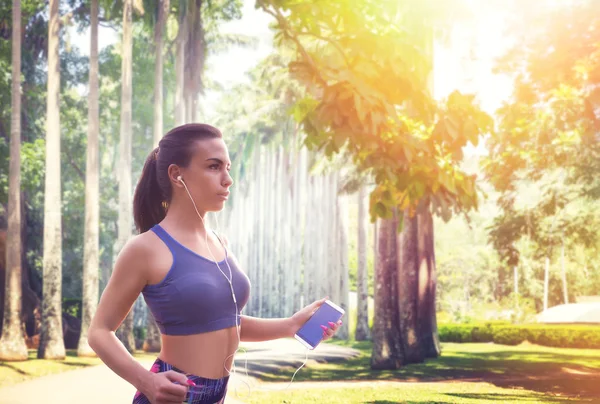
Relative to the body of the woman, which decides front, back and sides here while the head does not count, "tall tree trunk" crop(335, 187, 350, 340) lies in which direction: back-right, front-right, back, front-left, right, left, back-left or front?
back-left

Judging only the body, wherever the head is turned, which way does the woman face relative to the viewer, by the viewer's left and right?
facing the viewer and to the right of the viewer

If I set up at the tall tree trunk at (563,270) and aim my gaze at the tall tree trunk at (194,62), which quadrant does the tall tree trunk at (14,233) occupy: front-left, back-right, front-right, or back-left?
front-left

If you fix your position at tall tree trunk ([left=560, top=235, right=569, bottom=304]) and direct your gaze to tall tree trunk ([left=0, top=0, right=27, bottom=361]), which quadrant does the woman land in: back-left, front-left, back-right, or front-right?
front-left

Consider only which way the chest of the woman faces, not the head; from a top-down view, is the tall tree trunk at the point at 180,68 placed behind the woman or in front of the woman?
behind

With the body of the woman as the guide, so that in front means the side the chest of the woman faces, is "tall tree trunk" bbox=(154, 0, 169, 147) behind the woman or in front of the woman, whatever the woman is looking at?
behind

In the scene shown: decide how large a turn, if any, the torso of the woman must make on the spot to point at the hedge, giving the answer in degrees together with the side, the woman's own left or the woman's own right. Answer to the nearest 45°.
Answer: approximately 90° to the woman's own left

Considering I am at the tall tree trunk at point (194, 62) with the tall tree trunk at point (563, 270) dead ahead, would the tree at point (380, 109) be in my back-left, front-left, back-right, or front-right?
front-right

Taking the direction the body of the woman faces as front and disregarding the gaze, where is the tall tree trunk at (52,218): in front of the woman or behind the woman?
behind

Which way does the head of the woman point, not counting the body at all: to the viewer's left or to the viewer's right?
to the viewer's right
